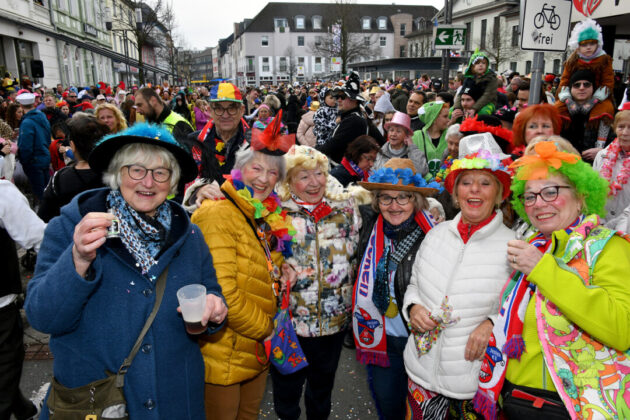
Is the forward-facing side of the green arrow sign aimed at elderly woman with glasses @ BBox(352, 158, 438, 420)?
yes

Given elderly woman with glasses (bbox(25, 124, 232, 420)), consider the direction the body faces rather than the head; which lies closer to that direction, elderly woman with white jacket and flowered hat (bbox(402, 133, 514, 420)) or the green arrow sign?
the elderly woman with white jacket and flowered hat

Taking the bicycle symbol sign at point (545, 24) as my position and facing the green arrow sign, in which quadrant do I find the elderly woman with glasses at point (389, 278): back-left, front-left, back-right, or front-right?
back-left

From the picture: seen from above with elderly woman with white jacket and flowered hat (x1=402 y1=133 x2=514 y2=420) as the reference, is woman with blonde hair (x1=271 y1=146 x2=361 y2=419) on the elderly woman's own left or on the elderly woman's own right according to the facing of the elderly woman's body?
on the elderly woman's own right

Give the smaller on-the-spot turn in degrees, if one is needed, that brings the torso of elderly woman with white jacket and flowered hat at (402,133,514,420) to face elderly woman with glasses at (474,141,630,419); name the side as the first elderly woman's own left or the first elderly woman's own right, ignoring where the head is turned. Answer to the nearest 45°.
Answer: approximately 45° to the first elderly woman's own left

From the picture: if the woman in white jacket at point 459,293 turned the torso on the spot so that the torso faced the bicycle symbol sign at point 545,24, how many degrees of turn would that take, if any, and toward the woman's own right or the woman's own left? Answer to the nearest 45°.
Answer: approximately 180°

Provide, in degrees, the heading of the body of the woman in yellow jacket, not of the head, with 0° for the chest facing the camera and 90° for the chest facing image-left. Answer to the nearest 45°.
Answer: approximately 315°
